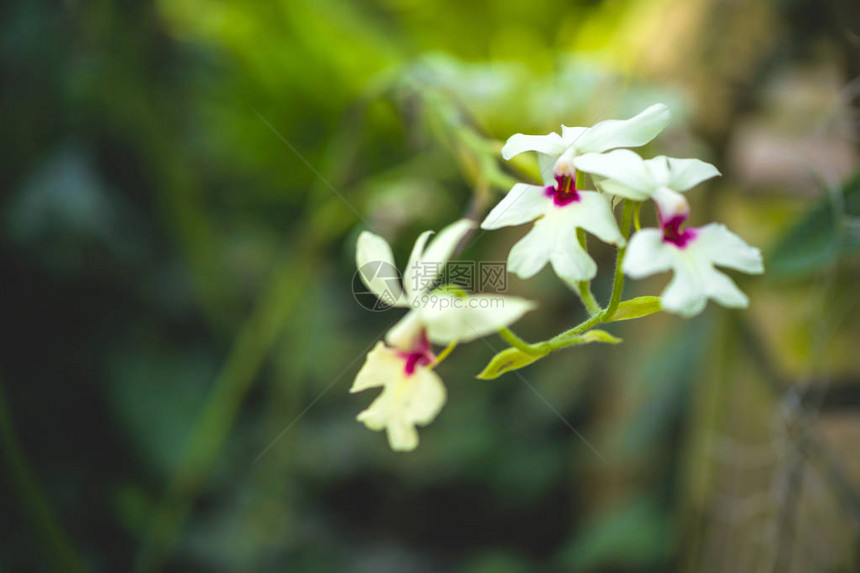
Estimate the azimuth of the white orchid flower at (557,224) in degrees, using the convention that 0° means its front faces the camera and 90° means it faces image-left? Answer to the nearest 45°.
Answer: approximately 0°

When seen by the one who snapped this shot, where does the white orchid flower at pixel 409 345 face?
facing the viewer and to the left of the viewer

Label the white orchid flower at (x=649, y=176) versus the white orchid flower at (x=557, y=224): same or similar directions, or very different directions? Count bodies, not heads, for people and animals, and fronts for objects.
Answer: same or similar directions

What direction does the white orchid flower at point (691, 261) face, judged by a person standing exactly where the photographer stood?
facing the viewer

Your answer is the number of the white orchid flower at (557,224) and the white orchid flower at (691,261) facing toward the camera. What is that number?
2
